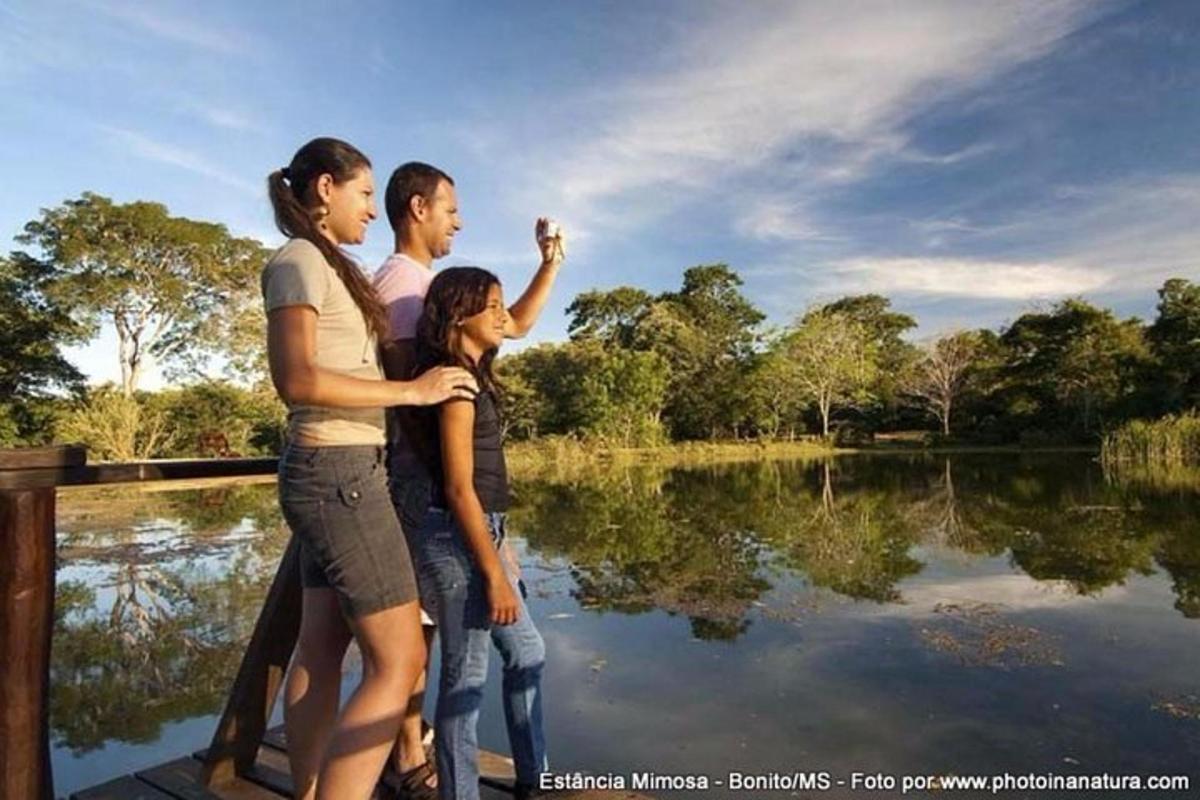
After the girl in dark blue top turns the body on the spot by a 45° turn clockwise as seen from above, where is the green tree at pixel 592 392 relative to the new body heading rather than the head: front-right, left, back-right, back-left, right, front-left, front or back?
back-left

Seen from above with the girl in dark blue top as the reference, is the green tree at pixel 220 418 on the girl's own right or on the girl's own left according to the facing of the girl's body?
on the girl's own left

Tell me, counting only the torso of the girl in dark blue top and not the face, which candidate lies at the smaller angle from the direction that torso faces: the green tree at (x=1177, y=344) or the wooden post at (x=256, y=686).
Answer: the green tree

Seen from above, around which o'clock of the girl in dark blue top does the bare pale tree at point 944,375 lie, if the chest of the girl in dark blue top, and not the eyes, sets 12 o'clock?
The bare pale tree is roughly at 10 o'clock from the girl in dark blue top.

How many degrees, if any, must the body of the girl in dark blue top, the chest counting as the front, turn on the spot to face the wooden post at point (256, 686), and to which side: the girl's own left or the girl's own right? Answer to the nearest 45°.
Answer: approximately 135° to the girl's own left

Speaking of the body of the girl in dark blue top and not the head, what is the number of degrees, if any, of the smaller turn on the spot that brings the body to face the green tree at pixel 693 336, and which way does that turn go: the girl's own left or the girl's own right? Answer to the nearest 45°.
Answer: approximately 90° to the girl's own left

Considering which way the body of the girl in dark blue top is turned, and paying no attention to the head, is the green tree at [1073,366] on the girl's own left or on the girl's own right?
on the girl's own left

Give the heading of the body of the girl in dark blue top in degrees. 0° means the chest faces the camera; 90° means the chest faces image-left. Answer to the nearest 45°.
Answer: approximately 270°

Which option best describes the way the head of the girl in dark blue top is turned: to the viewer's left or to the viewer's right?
to the viewer's right

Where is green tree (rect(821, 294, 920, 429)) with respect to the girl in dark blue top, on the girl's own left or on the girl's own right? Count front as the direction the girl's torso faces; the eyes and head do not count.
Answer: on the girl's own left

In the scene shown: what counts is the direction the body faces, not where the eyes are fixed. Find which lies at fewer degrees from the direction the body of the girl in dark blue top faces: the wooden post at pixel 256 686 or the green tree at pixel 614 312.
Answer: the green tree
